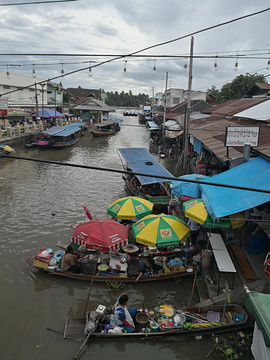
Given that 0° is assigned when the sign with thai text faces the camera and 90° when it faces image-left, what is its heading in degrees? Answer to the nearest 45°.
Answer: approximately 0°

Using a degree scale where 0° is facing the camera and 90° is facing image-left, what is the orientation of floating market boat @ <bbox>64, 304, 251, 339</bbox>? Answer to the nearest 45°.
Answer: approximately 270°

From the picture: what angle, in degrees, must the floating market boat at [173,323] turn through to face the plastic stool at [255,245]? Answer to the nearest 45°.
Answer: approximately 45° to its left

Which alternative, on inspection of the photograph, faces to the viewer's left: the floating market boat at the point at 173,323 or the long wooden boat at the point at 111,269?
the long wooden boat
